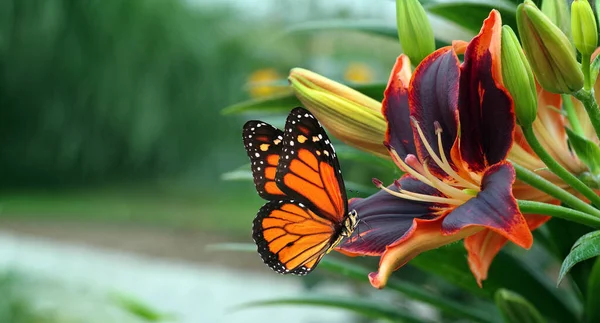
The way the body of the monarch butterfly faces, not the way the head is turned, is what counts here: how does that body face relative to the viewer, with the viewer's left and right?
facing to the right of the viewer
